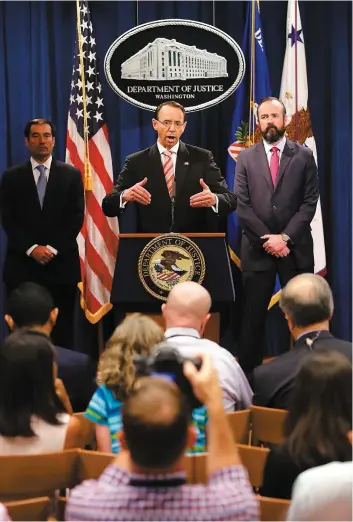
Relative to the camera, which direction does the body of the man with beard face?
toward the camera

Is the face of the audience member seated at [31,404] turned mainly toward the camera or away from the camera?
away from the camera

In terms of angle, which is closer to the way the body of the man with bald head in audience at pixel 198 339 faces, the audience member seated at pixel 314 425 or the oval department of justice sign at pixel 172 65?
the oval department of justice sign

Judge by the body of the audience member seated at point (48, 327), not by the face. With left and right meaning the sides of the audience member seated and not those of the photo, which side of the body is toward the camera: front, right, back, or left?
back

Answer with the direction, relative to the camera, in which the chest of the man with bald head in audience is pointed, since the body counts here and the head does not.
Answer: away from the camera

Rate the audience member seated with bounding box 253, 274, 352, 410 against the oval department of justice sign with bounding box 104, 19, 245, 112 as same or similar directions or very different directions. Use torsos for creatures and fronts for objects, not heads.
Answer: very different directions

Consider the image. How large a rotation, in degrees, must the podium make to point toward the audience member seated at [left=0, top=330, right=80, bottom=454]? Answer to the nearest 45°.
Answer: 0° — it already faces them

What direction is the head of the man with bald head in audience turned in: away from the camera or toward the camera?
away from the camera

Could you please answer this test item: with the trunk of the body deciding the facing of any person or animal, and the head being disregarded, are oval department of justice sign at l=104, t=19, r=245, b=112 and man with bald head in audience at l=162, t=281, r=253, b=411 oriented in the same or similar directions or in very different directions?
very different directions

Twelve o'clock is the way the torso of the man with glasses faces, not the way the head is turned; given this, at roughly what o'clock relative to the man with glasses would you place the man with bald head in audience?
The man with bald head in audience is roughly at 12 o'clock from the man with glasses.

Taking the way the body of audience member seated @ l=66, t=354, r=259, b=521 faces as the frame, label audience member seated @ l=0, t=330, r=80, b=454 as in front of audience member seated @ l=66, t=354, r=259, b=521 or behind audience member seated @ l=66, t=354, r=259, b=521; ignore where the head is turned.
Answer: in front

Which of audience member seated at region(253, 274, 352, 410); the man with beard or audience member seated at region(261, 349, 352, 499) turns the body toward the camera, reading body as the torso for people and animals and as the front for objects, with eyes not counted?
the man with beard

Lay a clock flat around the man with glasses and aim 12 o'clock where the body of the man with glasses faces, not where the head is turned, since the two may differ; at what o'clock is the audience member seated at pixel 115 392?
The audience member seated is roughly at 12 o'clock from the man with glasses.

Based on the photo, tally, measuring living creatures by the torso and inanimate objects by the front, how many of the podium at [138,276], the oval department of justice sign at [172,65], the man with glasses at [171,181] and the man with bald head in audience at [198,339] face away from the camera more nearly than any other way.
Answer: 1

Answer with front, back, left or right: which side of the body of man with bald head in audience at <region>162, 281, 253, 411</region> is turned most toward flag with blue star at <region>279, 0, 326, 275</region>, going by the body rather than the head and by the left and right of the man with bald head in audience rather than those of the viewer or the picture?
front

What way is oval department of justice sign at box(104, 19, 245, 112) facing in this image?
toward the camera

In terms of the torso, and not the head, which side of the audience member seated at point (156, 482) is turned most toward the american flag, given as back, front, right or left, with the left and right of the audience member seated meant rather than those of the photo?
front

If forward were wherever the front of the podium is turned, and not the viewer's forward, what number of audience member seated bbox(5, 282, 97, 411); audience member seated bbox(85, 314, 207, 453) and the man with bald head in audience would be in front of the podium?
3

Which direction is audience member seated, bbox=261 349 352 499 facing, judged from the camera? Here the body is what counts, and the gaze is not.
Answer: away from the camera

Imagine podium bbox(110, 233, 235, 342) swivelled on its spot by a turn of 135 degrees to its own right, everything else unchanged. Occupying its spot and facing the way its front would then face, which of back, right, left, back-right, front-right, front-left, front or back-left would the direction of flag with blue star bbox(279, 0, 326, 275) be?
right
